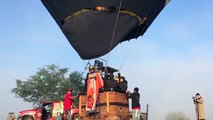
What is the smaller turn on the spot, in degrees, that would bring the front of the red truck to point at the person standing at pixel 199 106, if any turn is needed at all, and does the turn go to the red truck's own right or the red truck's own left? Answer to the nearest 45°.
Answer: approximately 135° to the red truck's own left

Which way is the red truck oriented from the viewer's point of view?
to the viewer's left

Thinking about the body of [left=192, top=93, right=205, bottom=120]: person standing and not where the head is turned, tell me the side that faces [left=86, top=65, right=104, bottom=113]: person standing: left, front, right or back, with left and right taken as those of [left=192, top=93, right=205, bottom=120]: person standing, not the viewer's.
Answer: front

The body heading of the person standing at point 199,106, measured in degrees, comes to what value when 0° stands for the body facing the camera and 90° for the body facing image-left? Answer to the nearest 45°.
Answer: approximately 90°

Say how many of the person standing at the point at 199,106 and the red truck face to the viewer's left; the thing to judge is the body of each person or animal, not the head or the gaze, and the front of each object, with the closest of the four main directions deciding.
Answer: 2

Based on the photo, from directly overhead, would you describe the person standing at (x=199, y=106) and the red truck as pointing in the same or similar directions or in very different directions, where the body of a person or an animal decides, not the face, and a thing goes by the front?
same or similar directions
